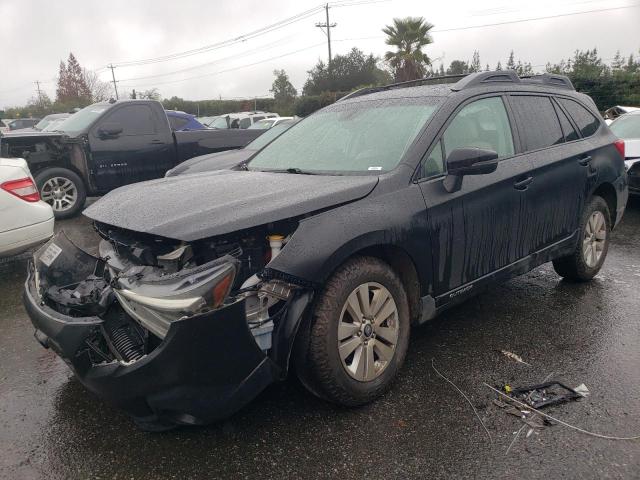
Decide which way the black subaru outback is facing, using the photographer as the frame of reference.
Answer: facing the viewer and to the left of the viewer

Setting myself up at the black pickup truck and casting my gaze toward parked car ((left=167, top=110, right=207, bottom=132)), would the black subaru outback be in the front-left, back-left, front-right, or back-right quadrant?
back-right

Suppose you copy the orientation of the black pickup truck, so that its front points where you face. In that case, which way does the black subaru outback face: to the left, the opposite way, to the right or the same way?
the same way

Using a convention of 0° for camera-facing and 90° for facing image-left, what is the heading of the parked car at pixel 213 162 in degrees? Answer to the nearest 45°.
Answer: approximately 45°

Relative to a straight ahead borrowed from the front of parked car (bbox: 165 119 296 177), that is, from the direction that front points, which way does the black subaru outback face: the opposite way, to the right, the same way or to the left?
the same way

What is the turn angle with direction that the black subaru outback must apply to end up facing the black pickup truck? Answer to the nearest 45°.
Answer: approximately 90° to its right

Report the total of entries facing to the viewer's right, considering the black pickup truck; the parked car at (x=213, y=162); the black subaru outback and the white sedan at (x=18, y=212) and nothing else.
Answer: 0

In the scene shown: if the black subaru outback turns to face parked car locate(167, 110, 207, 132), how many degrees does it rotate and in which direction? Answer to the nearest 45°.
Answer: approximately 135° to its right

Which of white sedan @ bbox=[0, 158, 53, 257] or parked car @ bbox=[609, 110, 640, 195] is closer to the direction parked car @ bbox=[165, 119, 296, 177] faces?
the white sedan

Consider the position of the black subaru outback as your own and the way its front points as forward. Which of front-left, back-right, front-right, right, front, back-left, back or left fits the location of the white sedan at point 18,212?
right

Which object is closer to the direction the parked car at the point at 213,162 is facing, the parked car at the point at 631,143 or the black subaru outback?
the black subaru outback
